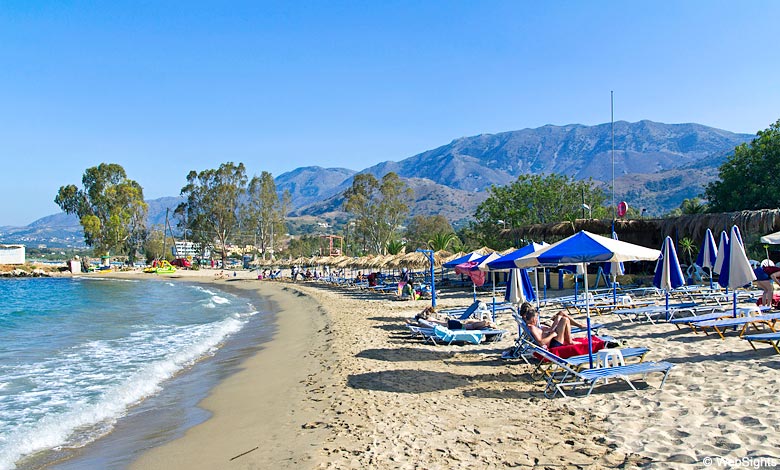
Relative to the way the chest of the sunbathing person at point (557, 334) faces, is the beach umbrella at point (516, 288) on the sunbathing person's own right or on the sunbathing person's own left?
on the sunbathing person's own left

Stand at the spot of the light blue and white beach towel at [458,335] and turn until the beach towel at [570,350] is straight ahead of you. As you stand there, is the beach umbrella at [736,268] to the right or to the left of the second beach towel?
left

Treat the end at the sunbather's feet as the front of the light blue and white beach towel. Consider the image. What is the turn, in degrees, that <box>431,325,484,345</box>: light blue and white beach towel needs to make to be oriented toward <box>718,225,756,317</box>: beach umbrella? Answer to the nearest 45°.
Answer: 0° — it already faces it

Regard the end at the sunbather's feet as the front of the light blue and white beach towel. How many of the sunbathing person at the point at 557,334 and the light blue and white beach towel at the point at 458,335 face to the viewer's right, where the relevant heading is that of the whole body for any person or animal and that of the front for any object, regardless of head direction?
2

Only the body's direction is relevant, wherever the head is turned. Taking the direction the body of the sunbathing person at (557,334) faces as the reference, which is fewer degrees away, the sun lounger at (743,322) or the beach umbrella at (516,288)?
the sun lounger

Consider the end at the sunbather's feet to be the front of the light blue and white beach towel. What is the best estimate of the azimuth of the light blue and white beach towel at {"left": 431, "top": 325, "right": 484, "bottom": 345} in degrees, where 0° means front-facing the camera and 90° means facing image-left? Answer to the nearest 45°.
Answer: approximately 270°

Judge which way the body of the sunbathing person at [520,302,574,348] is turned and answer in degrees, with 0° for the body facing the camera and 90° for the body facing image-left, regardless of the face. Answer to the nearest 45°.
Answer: approximately 270°
